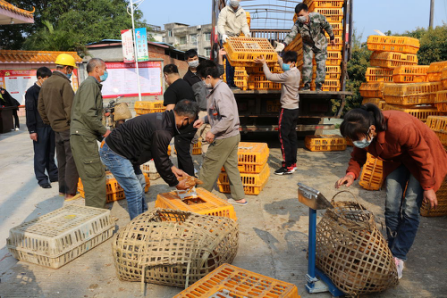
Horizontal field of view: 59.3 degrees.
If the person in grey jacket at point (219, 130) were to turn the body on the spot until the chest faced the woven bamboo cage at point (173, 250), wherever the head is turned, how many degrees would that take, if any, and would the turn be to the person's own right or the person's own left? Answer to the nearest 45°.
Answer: approximately 90° to the person's own left

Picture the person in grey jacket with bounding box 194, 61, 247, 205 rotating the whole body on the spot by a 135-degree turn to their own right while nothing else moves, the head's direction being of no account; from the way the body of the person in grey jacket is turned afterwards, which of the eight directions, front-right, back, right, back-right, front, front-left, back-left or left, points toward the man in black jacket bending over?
back

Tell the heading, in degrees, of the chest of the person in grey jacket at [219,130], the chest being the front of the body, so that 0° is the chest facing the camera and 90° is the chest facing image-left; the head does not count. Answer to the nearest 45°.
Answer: approximately 90°

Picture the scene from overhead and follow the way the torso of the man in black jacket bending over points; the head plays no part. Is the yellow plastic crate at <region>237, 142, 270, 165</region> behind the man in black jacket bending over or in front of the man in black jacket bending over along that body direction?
in front

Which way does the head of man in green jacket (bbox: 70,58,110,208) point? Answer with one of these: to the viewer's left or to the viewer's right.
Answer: to the viewer's right

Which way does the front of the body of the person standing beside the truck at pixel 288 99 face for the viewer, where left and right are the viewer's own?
facing to the left of the viewer

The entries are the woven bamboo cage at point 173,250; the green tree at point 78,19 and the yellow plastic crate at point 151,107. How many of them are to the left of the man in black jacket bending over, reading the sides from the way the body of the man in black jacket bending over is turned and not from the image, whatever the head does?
2

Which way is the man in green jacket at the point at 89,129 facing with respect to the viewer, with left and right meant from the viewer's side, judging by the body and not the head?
facing to the right of the viewer

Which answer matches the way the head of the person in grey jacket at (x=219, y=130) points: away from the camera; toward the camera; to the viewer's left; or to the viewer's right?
to the viewer's left

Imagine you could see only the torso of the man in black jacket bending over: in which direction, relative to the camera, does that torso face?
to the viewer's right

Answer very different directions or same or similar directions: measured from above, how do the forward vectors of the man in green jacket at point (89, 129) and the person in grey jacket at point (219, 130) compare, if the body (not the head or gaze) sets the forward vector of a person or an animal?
very different directions

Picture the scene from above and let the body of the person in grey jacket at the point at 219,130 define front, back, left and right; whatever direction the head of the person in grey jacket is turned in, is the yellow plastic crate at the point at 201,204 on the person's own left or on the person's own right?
on the person's own left

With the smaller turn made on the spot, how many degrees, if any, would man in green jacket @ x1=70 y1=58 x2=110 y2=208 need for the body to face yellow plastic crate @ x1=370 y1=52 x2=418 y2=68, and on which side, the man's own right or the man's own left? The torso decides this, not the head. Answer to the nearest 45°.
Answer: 0° — they already face it

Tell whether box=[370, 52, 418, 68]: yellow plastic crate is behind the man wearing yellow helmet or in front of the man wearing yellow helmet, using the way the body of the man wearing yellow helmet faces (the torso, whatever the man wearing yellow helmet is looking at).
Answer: in front
